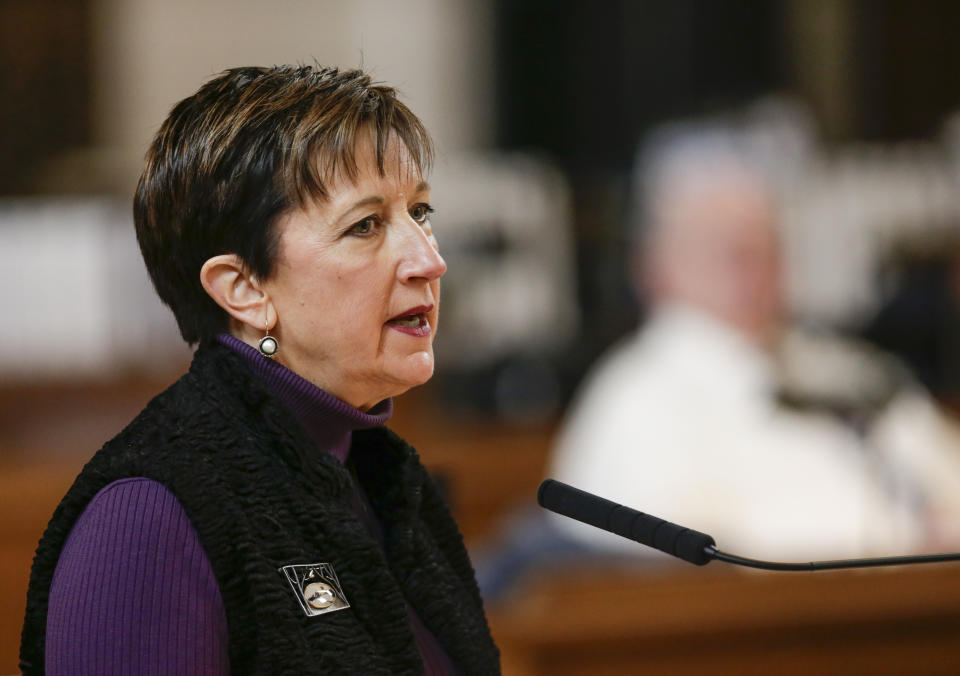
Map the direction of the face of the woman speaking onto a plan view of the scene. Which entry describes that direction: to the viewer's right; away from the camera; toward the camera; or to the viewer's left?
to the viewer's right

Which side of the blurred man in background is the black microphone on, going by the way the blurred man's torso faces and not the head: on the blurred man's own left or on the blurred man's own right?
on the blurred man's own right

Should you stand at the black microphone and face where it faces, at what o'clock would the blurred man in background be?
The blurred man in background is roughly at 3 o'clock from the black microphone.

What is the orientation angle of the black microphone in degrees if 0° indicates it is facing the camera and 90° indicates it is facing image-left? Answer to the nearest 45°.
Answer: approximately 90°

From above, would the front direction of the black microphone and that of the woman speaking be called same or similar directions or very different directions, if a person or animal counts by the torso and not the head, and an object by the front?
very different directions

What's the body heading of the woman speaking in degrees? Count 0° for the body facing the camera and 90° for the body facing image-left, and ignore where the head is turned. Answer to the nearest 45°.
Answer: approximately 315°

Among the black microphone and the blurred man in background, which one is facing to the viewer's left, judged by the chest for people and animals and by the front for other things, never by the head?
the black microphone

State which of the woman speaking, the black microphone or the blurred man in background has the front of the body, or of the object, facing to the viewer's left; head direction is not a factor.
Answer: the black microphone
